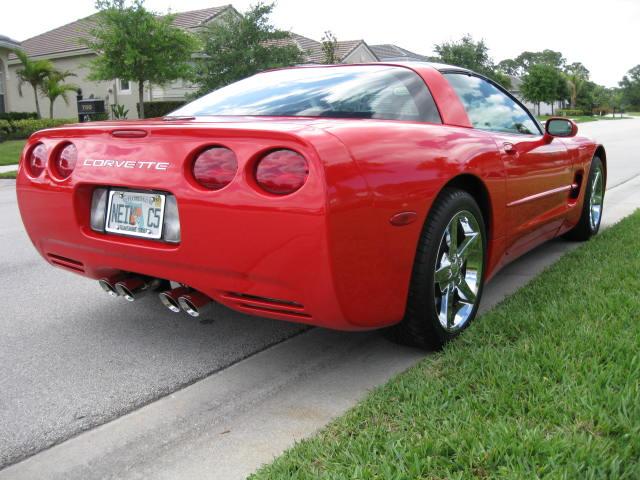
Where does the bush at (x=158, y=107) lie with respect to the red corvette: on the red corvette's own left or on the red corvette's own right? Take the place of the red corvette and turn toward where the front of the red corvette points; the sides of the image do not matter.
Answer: on the red corvette's own left

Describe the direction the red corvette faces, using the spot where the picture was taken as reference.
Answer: facing away from the viewer and to the right of the viewer

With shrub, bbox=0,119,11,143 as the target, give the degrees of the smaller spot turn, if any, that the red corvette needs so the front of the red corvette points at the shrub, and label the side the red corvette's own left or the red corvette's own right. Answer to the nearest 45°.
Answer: approximately 90° to the red corvette's own left

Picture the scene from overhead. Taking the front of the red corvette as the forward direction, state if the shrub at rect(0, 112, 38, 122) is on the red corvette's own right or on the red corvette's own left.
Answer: on the red corvette's own left

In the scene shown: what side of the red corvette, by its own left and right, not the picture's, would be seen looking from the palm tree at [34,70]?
left

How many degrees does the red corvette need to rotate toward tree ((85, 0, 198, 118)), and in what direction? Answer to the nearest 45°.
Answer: approximately 45° to its left

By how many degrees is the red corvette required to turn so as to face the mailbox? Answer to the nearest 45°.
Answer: approximately 45° to its left

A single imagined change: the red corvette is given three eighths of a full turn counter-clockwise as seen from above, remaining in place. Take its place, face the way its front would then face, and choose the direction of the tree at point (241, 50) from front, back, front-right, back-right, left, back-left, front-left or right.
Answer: right

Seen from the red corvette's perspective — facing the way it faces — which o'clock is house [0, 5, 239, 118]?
The house is roughly at 10 o'clock from the red corvette.

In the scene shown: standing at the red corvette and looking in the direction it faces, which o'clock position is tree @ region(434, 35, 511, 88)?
The tree is roughly at 11 o'clock from the red corvette.
